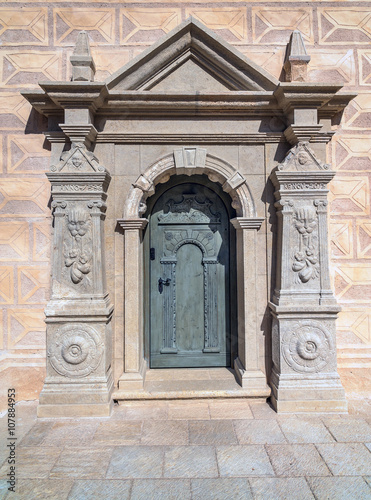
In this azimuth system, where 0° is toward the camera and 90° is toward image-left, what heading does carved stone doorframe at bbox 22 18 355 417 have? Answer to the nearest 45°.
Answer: approximately 0°

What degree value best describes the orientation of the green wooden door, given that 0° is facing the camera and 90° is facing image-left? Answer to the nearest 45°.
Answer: approximately 0°
